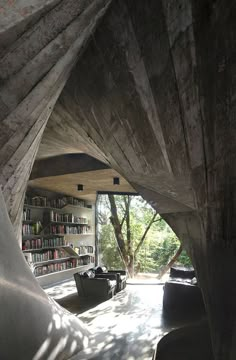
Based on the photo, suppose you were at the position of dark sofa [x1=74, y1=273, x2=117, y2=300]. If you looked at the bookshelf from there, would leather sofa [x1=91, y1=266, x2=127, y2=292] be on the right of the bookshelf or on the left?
right

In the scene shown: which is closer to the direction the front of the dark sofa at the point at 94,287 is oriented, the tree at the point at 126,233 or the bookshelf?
the tree

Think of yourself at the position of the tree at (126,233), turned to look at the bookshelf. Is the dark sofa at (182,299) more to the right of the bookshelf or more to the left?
left

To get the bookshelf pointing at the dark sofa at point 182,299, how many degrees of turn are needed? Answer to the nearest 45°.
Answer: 0° — it already faces it

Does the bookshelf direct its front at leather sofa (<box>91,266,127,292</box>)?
yes

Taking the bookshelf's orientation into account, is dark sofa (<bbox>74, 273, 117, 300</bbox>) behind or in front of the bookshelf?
in front

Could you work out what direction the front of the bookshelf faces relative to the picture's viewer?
facing the viewer and to the right of the viewer

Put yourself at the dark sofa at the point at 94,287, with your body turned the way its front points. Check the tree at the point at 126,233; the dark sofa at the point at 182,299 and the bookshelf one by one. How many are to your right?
1

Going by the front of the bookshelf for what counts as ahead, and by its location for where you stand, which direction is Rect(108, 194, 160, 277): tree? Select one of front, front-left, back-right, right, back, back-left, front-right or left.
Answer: left
